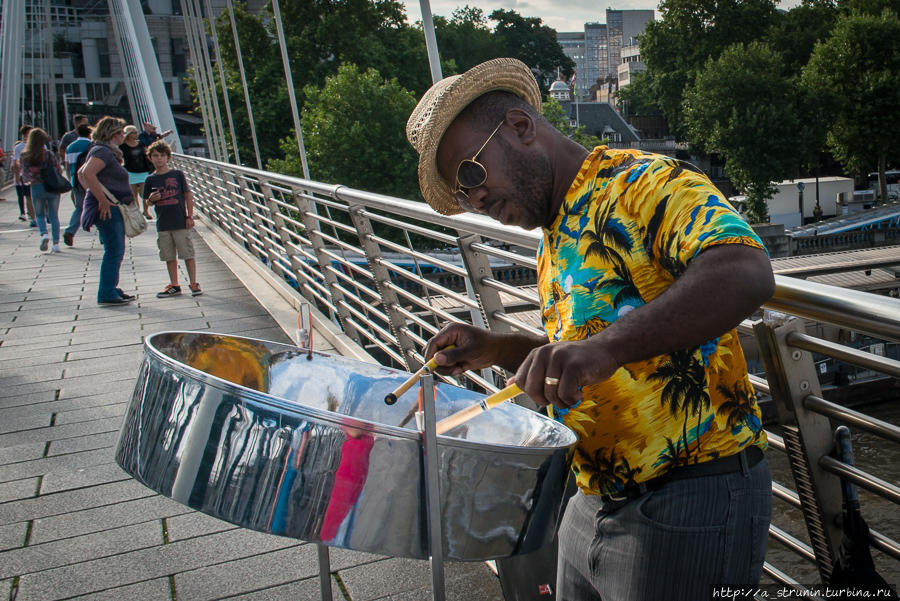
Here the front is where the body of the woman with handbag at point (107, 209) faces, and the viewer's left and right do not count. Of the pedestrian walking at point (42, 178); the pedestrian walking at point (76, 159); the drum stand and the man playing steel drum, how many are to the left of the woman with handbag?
2

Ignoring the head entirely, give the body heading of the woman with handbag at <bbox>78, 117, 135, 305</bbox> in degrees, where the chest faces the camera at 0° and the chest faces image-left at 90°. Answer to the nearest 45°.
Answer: approximately 270°

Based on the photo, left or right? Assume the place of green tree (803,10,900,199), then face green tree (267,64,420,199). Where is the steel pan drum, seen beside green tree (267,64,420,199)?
left

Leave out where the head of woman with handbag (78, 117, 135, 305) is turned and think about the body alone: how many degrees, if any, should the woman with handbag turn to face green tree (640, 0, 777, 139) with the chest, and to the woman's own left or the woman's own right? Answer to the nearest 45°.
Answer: approximately 45° to the woman's own left

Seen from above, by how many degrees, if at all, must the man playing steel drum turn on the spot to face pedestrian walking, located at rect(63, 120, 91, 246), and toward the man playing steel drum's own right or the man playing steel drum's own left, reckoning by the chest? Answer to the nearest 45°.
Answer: approximately 90° to the man playing steel drum's own right

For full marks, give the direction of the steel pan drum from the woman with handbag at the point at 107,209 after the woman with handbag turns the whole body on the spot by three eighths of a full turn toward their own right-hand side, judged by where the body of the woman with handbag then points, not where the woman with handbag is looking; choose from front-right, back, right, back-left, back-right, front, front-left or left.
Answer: front-left

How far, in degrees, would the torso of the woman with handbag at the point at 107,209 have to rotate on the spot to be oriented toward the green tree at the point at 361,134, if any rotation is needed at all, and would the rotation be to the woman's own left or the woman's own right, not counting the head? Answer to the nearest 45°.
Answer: approximately 90° to the woman's own left

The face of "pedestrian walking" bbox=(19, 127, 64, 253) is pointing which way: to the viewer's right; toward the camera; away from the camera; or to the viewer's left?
away from the camera
